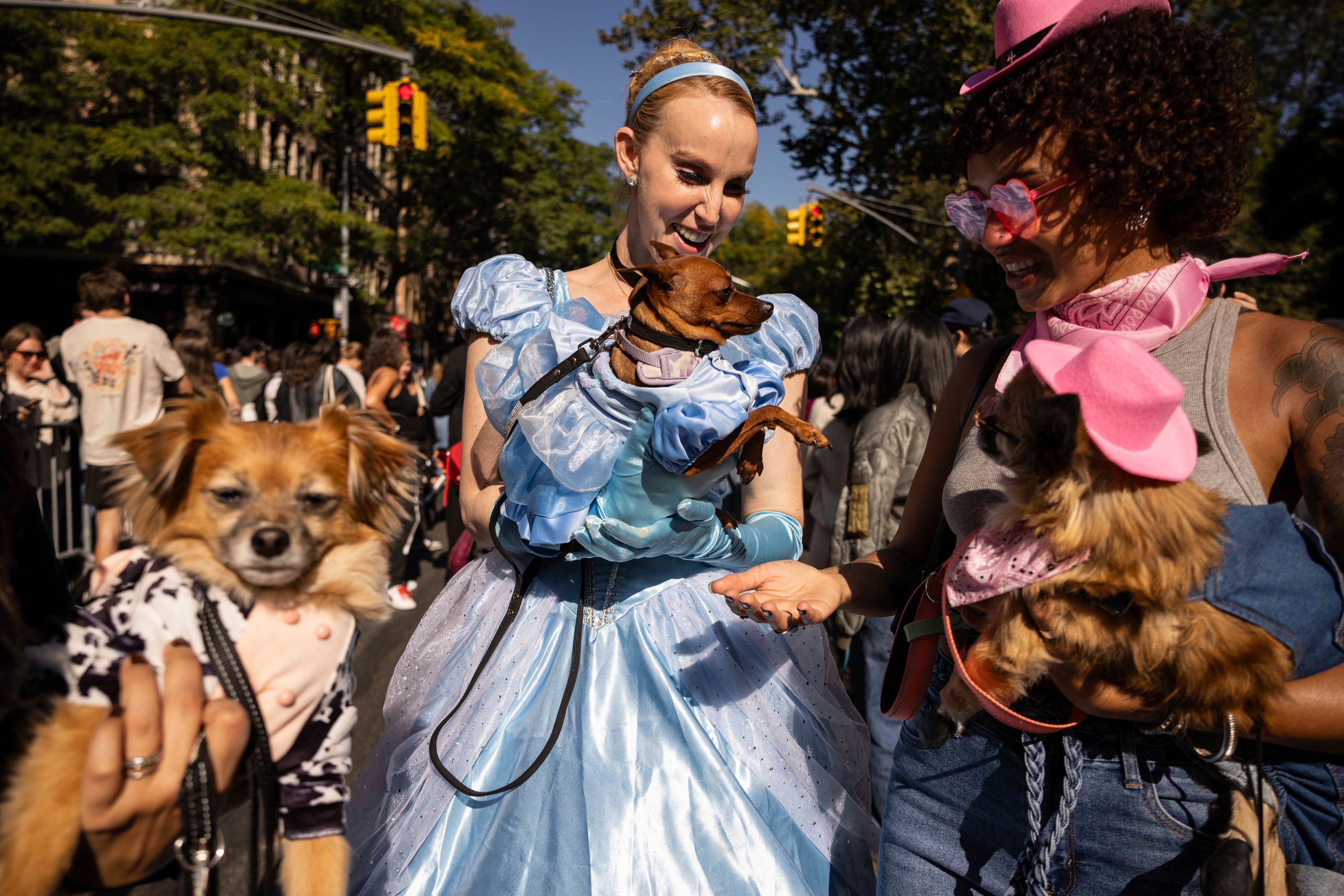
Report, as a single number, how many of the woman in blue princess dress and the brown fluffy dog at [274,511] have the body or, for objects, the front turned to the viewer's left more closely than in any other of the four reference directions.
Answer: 0

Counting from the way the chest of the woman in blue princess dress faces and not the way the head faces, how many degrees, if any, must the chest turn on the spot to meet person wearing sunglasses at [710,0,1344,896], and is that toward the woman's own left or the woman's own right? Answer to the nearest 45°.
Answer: approximately 45° to the woman's own left

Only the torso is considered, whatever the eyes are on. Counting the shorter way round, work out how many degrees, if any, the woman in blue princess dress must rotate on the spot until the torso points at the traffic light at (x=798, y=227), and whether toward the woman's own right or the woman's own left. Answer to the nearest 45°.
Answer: approximately 180°

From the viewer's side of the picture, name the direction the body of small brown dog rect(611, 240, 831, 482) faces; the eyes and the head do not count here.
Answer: to the viewer's right

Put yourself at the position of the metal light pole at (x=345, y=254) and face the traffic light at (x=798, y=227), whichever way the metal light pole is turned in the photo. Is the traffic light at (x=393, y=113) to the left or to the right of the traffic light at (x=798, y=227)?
right

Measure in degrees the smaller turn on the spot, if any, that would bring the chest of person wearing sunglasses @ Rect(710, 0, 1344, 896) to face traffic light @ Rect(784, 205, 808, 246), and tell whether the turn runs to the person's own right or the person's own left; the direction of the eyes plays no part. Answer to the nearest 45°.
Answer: approximately 135° to the person's own right

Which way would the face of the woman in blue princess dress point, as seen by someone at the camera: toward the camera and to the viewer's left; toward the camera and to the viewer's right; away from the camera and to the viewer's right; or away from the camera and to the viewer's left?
toward the camera and to the viewer's right

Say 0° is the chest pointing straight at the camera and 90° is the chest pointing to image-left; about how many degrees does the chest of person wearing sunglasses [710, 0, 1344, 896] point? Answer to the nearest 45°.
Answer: approximately 45°

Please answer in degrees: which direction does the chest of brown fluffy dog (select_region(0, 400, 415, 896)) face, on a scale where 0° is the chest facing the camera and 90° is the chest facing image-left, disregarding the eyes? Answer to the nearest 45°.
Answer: approximately 0°
